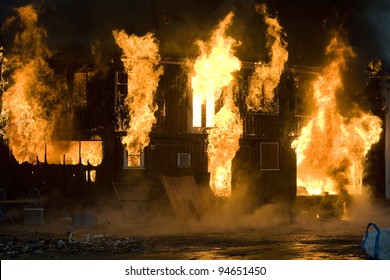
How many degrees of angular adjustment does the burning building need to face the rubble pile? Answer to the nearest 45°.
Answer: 0° — it already faces it

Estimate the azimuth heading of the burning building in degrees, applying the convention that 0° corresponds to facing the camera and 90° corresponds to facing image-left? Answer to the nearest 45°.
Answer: approximately 0°

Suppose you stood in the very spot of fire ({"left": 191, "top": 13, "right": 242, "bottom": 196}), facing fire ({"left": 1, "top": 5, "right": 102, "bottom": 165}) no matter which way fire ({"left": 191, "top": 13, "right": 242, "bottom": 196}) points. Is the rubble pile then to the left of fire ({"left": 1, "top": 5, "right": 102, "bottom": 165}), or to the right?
left
